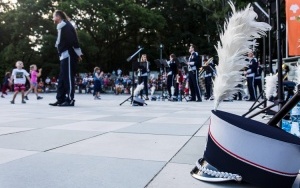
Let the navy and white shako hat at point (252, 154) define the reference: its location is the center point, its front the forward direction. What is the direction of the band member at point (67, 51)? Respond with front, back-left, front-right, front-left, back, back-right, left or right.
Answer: front-right

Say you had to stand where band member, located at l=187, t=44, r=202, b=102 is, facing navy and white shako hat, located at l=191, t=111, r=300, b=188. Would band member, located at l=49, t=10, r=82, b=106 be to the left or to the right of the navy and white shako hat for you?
right

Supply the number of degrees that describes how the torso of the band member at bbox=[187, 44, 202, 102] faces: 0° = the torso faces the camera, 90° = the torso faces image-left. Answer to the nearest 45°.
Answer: approximately 45°

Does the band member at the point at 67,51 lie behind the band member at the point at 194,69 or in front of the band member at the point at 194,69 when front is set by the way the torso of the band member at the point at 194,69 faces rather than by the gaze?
in front

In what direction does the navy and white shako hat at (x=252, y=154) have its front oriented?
to the viewer's left

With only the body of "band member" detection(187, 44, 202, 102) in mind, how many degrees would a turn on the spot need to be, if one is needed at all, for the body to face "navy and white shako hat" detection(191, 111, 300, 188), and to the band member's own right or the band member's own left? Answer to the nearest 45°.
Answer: approximately 45° to the band member's own left

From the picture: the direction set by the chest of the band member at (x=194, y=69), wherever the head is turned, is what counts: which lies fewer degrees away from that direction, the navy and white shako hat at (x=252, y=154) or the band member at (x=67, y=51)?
the band member
